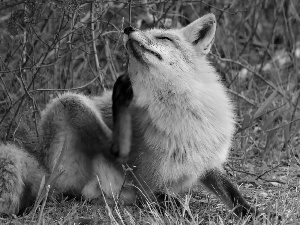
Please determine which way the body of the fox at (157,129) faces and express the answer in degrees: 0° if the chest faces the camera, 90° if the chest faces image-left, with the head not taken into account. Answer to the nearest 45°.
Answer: approximately 315°
